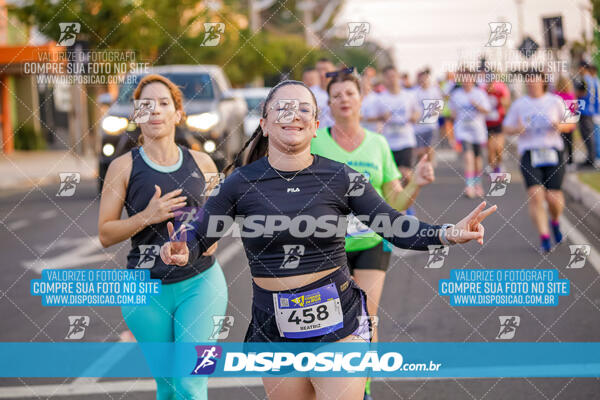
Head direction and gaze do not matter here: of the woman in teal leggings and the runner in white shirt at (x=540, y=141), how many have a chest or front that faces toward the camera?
2

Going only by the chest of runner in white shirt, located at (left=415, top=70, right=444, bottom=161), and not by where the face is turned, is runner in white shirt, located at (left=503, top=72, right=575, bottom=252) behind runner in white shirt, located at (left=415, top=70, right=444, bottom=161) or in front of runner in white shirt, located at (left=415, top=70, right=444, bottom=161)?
in front

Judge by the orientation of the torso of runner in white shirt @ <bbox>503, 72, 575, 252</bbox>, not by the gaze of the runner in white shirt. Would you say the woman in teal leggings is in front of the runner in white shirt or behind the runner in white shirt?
in front

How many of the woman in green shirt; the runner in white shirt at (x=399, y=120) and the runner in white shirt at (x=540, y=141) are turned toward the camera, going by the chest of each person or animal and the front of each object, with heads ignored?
3

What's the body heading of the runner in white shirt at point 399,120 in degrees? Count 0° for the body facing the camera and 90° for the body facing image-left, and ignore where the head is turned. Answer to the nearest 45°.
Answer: approximately 0°

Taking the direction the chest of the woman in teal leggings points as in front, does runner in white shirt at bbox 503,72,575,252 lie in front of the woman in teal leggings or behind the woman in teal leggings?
behind

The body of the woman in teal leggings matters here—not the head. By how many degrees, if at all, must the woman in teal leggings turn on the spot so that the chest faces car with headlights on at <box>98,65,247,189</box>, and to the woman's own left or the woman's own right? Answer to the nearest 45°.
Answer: approximately 180°
